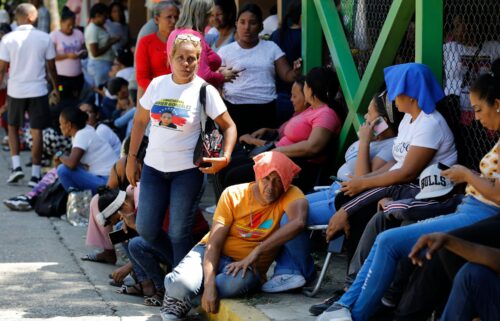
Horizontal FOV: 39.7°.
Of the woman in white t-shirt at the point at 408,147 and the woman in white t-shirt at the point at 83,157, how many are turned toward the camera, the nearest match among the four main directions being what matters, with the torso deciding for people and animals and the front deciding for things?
0

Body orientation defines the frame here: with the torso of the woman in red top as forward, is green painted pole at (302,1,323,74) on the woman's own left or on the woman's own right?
on the woman's own left

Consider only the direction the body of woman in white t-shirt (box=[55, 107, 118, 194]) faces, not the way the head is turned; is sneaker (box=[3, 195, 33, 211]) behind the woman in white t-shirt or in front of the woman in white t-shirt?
in front

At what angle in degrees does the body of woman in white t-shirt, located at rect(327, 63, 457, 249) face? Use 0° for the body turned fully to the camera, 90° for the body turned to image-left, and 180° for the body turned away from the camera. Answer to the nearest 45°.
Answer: approximately 90°

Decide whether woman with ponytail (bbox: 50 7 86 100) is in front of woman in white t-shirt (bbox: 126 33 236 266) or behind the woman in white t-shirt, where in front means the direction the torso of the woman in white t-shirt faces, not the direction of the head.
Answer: behind

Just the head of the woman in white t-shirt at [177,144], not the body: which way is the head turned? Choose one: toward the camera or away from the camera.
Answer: toward the camera

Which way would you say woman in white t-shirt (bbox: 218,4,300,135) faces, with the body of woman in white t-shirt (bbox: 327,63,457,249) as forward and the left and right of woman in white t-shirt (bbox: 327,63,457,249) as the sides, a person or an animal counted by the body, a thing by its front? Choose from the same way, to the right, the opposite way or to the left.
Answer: to the left

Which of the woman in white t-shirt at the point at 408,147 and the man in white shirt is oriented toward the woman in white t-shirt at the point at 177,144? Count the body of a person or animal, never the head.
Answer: the woman in white t-shirt at the point at 408,147

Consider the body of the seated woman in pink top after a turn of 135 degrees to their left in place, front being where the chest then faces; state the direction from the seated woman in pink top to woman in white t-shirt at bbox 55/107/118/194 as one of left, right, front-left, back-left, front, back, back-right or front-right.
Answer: back

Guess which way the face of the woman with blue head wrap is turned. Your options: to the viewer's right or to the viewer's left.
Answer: to the viewer's left

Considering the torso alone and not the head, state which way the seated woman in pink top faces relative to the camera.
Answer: to the viewer's left
